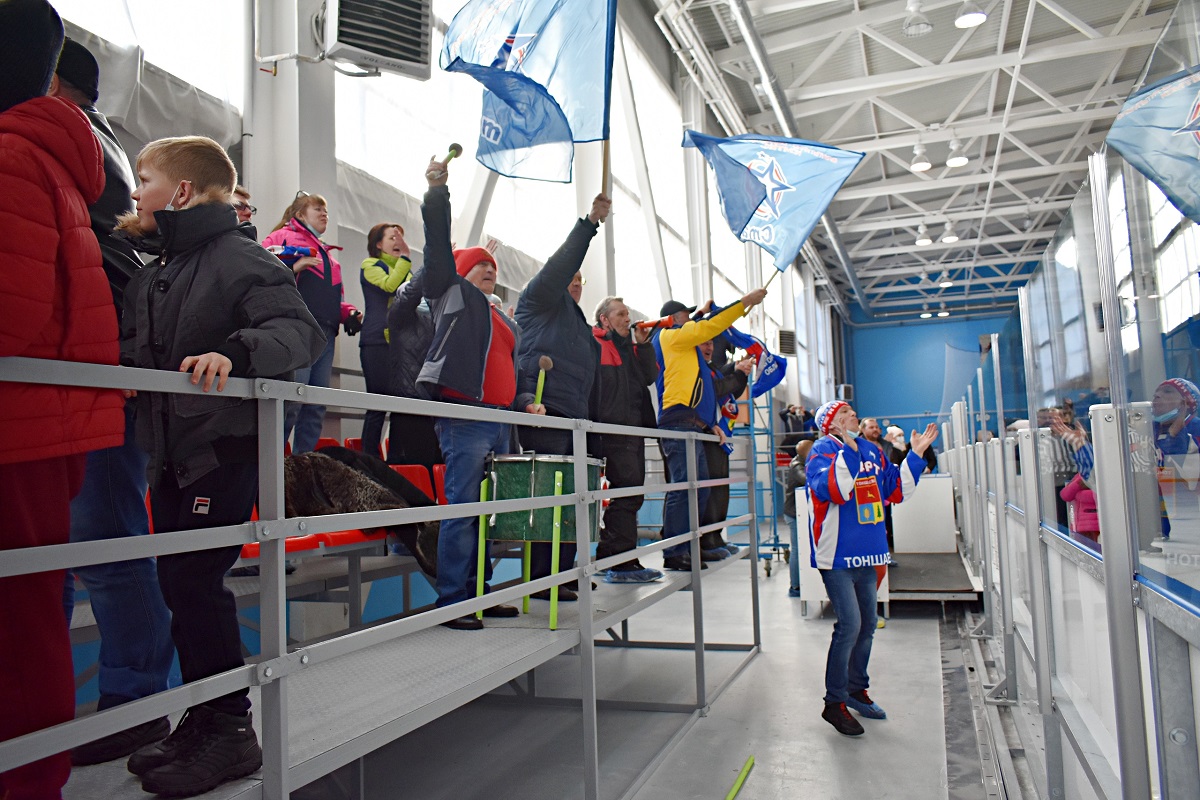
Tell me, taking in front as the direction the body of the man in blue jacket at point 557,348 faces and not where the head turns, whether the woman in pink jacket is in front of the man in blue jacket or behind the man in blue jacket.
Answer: behind

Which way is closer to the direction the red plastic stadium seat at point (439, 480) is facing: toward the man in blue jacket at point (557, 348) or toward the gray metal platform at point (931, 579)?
the man in blue jacket

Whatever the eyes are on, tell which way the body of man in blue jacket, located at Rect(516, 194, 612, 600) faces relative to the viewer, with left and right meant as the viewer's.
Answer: facing to the right of the viewer

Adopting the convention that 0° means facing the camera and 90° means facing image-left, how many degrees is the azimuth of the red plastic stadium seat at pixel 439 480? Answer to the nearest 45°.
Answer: approximately 315°

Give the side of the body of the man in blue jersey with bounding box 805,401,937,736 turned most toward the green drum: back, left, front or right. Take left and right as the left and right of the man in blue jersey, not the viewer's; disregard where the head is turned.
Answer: right

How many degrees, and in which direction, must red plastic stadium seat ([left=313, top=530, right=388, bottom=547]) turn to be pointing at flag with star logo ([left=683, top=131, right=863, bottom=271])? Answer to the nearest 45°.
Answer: approximately 90° to its left
